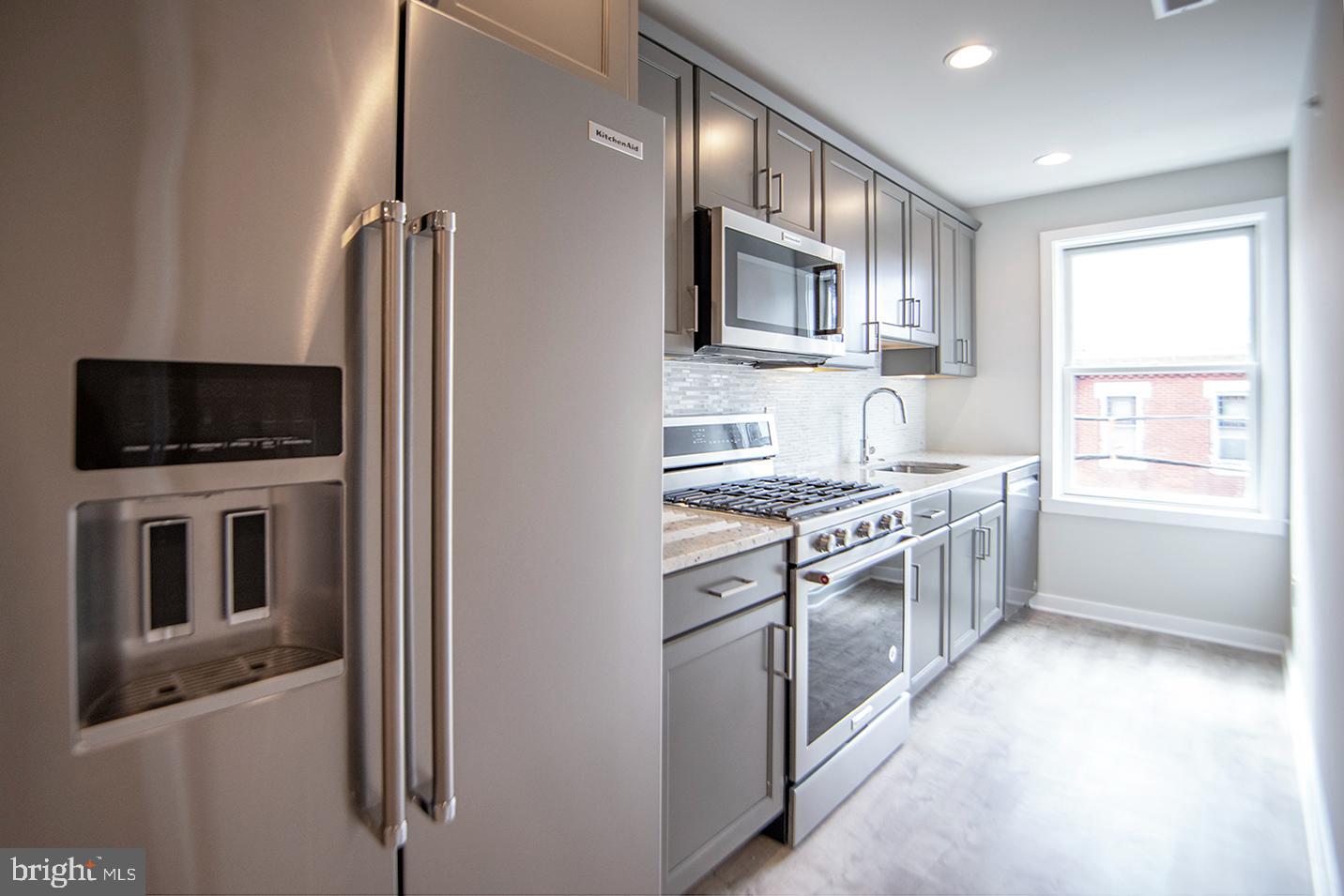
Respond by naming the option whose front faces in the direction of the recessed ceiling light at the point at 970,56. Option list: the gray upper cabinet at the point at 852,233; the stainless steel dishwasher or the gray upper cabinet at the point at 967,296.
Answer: the gray upper cabinet at the point at 852,233

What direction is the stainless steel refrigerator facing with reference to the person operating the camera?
facing the viewer and to the right of the viewer

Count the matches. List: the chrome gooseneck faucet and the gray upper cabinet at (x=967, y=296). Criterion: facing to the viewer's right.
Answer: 2

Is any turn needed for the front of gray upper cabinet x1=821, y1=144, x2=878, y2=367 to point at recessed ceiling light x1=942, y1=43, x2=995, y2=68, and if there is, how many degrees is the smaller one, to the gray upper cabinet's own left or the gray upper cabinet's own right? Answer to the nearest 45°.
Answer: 0° — it already faces it

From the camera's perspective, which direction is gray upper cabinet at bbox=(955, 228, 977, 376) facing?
to the viewer's right

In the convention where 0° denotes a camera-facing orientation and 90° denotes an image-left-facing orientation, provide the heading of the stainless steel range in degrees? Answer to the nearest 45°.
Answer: approximately 315°

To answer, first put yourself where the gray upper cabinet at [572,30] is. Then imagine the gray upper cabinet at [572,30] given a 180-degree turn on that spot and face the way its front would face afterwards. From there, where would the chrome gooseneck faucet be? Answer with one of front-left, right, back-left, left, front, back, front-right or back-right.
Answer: right

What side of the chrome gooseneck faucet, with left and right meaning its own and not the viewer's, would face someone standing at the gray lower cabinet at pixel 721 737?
right

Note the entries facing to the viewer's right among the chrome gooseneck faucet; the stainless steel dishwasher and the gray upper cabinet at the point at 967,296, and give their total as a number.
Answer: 3

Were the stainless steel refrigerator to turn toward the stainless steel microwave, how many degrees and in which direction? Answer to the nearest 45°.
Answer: approximately 90° to its left

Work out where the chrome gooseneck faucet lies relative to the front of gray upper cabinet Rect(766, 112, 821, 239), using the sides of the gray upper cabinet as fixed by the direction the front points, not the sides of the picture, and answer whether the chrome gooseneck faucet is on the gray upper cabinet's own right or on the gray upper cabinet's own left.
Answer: on the gray upper cabinet's own left

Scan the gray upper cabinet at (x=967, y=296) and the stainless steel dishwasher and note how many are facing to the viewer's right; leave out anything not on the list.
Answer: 2

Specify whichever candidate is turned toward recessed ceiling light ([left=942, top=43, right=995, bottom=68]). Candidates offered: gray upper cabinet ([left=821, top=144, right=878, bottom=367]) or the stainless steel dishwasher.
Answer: the gray upper cabinet

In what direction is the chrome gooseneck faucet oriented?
to the viewer's right
